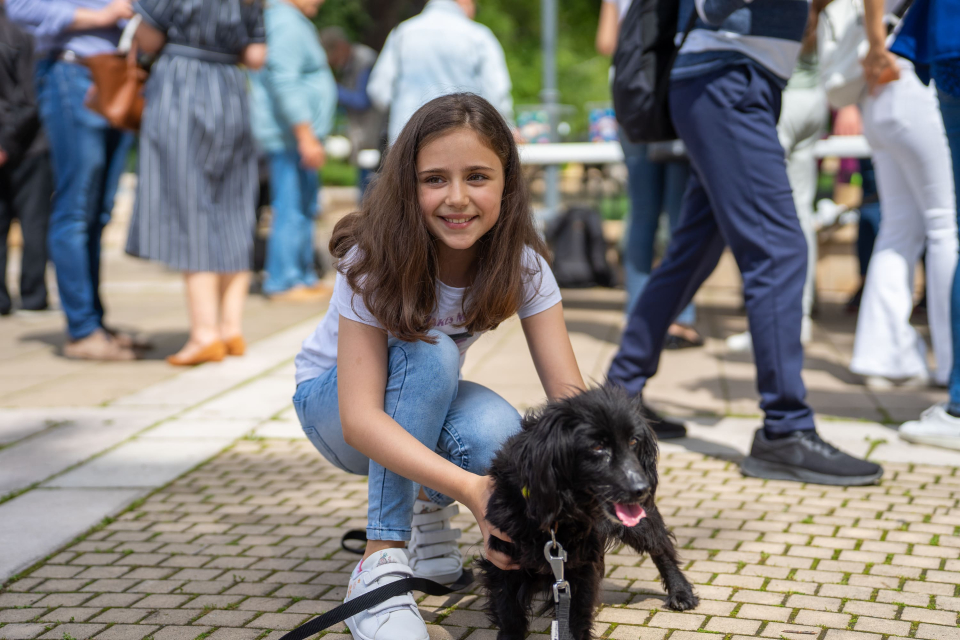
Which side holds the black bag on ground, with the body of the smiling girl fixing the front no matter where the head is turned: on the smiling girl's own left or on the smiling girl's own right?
on the smiling girl's own left

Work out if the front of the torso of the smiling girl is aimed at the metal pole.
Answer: no

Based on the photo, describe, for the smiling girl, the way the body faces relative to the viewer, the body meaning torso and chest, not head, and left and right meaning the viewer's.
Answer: facing the viewer and to the right of the viewer

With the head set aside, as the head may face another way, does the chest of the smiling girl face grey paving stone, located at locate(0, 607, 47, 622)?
no

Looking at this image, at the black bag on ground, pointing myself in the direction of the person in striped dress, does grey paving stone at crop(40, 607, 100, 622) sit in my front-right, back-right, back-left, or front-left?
front-left

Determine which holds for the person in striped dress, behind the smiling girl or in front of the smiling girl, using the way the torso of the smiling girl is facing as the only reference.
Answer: behind

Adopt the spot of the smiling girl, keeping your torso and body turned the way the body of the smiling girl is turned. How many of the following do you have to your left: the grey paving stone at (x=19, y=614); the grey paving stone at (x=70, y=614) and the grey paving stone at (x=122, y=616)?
0

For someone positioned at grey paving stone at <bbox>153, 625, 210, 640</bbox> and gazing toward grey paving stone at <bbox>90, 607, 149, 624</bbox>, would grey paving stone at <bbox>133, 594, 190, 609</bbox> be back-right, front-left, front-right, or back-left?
front-right

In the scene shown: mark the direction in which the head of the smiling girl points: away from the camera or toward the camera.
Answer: toward the camera
